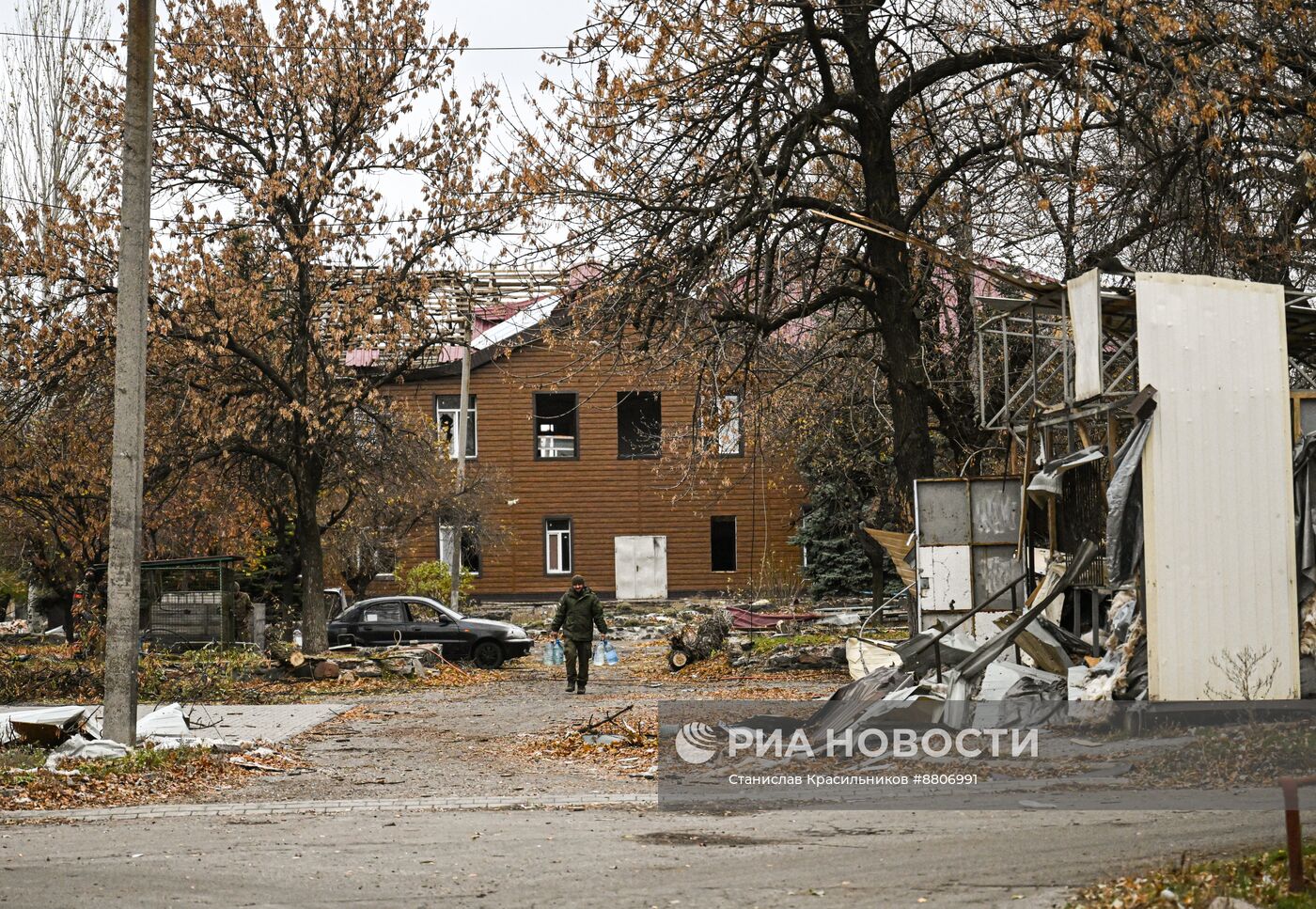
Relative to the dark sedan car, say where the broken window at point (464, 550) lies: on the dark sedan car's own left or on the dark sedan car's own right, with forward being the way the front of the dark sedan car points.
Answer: on the dark sedan car's own left

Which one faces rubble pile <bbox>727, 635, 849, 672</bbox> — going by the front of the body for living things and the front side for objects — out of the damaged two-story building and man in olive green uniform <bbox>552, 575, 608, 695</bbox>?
the damaged two-story building

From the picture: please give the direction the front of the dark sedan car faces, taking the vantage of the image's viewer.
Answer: facing to the right of the viewer

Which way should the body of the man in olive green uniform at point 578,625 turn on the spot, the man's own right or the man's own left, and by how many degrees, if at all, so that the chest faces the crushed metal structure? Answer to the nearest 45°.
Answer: approximately 45° to the man's own left

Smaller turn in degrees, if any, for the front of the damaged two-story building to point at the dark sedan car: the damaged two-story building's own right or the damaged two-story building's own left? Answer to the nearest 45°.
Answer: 0° — it already faces it

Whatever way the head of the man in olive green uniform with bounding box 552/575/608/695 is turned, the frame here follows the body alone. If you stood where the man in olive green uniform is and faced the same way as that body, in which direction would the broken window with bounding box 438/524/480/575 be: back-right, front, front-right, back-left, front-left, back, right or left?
back

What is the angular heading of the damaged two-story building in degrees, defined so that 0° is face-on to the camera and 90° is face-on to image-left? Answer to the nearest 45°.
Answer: approximately 0°

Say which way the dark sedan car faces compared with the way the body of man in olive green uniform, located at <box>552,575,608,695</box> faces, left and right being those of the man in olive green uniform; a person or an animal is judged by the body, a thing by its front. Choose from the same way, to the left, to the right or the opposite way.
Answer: to the left

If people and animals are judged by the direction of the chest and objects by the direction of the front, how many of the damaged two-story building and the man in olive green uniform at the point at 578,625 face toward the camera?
2

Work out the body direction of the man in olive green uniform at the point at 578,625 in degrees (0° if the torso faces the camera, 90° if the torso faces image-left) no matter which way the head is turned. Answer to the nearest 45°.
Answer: approximately 0°
